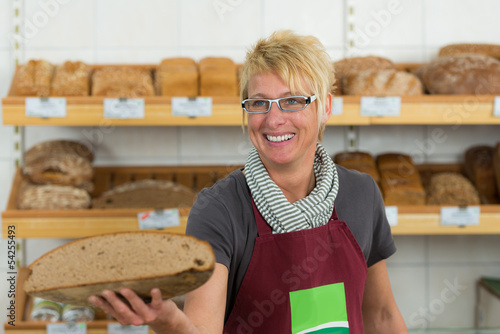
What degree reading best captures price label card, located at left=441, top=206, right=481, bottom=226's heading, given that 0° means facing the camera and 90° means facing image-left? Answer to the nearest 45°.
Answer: approximately 0°

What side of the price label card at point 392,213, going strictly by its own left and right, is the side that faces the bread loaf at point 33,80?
right

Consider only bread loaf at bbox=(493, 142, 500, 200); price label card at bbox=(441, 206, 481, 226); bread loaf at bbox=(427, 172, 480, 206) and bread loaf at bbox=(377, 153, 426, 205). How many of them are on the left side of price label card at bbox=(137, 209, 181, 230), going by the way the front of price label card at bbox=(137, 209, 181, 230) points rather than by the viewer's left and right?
4

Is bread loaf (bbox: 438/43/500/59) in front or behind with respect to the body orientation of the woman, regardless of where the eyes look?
behind

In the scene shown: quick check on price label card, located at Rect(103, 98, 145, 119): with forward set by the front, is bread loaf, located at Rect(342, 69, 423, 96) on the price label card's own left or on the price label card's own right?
on the price label card's own left

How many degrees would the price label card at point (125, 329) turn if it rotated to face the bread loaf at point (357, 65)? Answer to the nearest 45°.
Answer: approximately 90° to its left

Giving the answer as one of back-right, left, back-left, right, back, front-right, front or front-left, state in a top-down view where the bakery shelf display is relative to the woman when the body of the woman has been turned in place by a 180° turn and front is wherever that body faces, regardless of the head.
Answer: front

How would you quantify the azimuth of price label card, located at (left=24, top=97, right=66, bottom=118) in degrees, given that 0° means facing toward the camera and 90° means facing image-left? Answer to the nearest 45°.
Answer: approximately 0°
